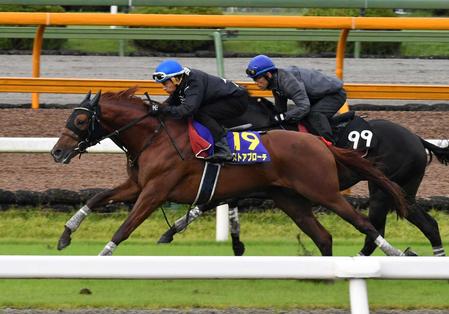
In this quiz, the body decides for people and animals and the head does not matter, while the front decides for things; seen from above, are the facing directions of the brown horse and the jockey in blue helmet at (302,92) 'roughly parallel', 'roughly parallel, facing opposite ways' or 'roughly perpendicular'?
roughly parallel

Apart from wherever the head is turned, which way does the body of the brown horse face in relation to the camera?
to the viewer's left

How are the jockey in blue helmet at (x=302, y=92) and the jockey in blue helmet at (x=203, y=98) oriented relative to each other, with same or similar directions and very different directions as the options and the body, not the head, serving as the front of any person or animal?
same or similar directions

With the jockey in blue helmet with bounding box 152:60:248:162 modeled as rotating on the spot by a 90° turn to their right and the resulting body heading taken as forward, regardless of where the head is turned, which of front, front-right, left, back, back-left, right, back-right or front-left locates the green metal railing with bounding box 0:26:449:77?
front

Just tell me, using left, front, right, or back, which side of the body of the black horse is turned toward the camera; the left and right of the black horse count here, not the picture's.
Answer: left

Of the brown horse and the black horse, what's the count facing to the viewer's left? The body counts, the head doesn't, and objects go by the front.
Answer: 2

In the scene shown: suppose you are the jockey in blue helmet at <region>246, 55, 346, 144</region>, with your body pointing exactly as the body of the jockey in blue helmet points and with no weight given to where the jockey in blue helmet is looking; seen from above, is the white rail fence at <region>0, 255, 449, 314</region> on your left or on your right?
on your left

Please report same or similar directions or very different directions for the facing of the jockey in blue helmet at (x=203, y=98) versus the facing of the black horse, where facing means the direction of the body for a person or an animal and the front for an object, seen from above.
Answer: same or similar directions

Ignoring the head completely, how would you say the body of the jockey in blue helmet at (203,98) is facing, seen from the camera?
to the viewer's left

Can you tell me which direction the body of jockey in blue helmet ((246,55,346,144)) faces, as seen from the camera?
to the viewer's left

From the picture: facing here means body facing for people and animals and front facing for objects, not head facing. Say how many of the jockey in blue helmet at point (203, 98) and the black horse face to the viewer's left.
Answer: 2

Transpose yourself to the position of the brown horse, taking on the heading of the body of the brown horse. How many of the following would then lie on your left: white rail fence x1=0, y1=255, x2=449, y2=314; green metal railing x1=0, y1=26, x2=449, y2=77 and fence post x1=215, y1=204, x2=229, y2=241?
1

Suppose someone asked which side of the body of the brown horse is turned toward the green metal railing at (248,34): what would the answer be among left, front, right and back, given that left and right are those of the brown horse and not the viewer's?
right
